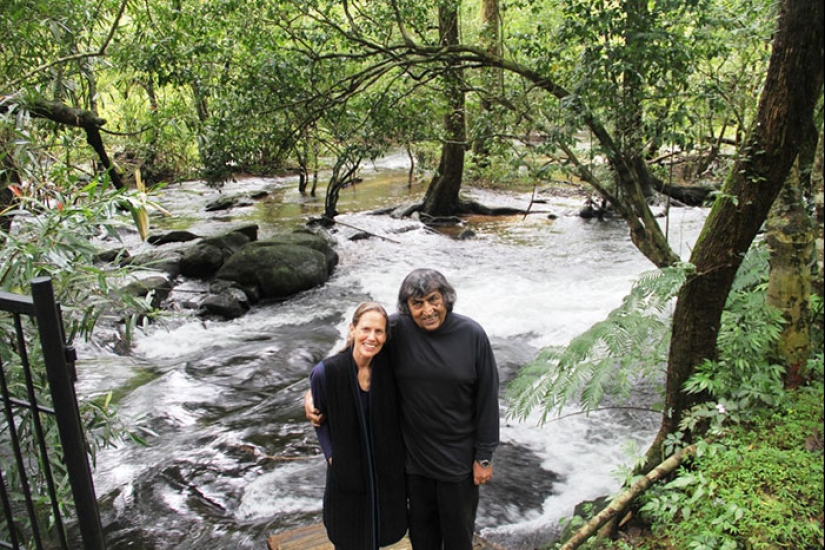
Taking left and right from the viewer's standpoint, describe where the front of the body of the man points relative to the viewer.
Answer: facing the viewer

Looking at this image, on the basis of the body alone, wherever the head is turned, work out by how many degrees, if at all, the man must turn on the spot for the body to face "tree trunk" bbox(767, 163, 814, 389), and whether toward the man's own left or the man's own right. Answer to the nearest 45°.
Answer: approximately 90° to the man's own left

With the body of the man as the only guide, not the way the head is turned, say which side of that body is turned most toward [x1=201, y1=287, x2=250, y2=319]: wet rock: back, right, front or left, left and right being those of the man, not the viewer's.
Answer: back

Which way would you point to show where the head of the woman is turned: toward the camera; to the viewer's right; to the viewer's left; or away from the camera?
toward the camera

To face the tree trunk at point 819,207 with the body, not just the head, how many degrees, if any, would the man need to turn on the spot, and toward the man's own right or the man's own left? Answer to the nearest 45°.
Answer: approximately 90° to the man's own left

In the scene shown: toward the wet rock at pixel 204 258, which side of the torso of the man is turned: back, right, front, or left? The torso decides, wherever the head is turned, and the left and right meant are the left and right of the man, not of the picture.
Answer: back

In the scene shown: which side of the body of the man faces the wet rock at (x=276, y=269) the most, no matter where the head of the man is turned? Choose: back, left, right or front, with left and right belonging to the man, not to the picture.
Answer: back

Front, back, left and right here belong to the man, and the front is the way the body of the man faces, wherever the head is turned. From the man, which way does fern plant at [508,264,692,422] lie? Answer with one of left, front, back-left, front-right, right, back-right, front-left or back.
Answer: back-left

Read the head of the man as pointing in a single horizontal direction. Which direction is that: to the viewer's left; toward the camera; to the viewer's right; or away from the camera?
toward the camera

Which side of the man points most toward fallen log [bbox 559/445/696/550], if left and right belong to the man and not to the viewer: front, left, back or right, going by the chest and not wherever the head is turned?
left

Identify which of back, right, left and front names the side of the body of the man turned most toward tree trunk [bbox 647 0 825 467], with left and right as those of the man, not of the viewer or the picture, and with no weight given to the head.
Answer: left
